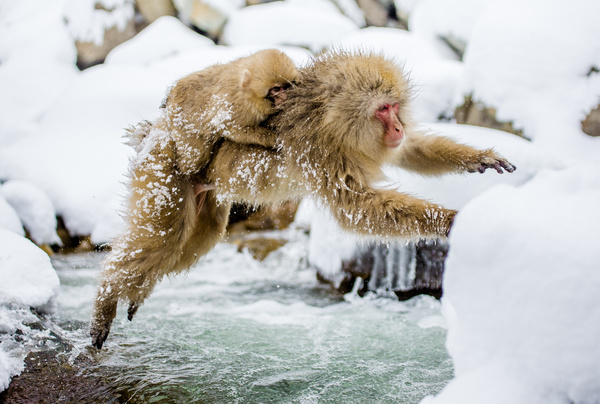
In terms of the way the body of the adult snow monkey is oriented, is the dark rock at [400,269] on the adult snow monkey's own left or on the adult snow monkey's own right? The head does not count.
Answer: on the adult snow monkey's own left

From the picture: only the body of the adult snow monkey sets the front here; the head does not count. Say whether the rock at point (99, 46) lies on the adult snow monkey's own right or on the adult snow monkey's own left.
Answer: on the adult snow monkey's own left

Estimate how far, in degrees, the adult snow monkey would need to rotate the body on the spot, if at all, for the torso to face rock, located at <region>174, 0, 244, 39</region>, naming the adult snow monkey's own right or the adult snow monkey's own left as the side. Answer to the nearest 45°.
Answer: approximately 90° to the adult snow monkey's own left

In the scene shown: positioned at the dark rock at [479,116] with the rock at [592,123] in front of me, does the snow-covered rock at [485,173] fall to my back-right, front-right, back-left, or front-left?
front-right

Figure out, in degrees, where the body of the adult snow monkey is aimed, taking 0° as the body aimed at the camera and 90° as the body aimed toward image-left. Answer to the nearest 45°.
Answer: approximately 270°

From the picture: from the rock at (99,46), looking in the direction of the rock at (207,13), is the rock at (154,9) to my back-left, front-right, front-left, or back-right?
front-left

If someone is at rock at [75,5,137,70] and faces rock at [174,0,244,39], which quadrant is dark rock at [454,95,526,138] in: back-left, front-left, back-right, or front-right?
front-right

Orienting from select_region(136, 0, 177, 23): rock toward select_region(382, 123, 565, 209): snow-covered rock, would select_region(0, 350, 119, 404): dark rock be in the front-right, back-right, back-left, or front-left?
front-right

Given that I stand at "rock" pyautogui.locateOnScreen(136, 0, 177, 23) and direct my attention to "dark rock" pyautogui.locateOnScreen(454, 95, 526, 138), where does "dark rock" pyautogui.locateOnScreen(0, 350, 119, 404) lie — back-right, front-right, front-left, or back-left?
front-right

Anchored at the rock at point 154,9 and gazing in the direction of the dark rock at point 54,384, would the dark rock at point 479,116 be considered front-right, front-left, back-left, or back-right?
front-left

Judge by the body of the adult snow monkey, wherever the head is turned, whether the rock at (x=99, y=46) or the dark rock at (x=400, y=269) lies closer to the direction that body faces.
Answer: the dark rock
